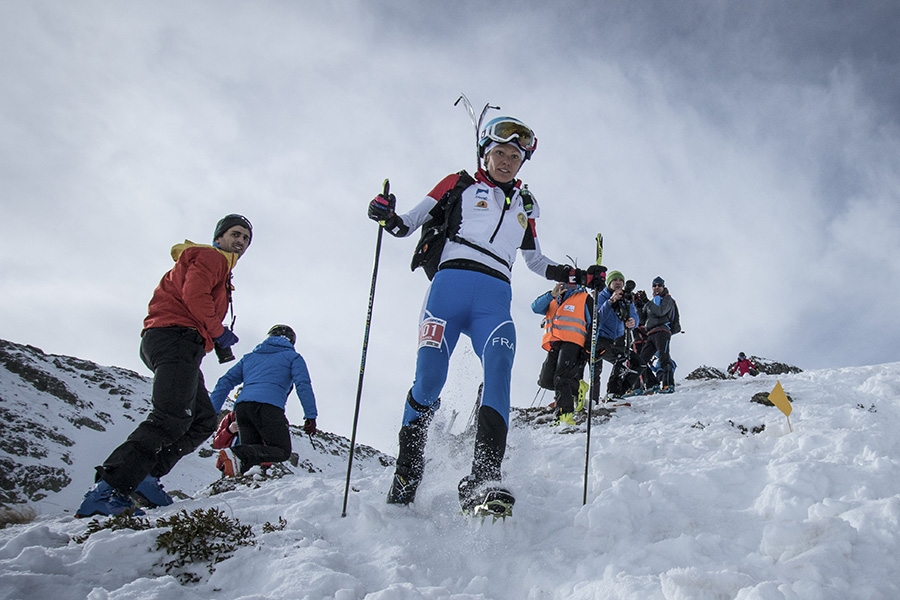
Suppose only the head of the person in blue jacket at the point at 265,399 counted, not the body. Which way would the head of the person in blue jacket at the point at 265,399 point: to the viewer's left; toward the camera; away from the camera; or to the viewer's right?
away from the camera

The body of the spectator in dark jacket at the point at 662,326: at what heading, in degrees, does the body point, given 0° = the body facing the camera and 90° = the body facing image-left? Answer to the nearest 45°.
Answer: approximately 45°

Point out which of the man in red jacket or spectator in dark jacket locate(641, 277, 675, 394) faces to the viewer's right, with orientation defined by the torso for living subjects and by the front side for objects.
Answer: the man in red jacket

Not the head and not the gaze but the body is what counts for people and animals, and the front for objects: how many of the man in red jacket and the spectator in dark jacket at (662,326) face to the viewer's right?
1

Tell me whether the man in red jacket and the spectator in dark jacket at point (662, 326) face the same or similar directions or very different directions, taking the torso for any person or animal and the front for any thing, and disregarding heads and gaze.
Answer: very different directions

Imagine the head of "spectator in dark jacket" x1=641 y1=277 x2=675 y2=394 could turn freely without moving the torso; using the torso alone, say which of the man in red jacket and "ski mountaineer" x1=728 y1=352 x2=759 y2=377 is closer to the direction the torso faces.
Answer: the man in red jacket

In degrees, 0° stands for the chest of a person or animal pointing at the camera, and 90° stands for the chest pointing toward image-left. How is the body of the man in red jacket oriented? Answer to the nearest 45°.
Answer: approximately 270°
